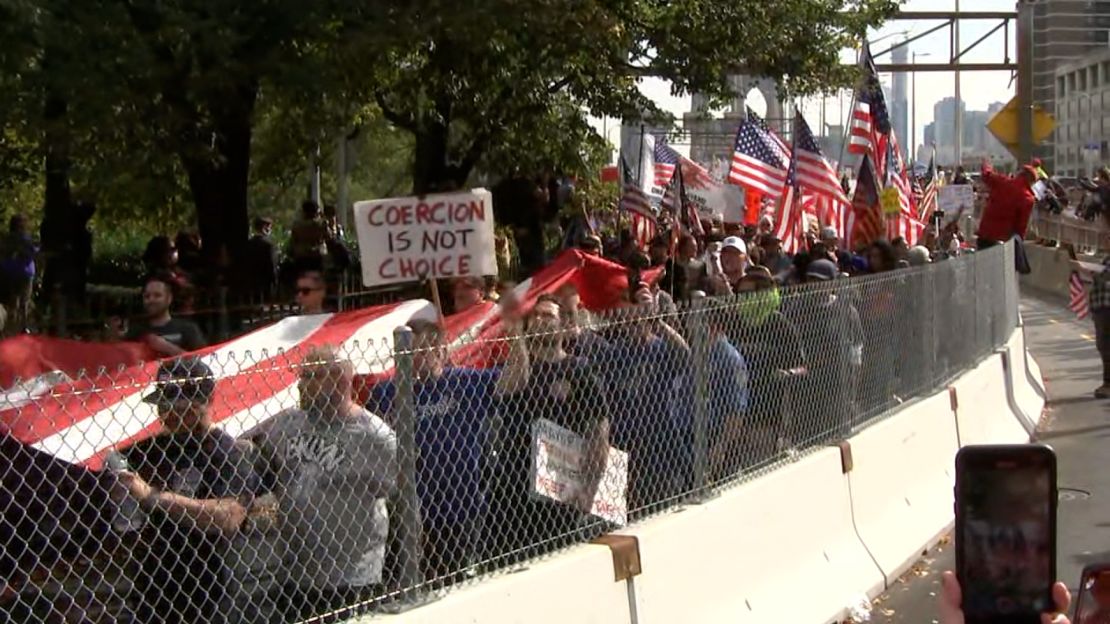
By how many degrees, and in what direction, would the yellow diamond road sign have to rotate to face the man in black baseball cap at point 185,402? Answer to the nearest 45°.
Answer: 0° — it already faces them

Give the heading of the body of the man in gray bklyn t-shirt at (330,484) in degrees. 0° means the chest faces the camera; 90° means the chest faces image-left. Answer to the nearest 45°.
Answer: approximately 45°

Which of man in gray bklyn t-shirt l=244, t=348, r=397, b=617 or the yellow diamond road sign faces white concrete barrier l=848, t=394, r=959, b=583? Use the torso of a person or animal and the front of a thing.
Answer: the yellow diamond road sign

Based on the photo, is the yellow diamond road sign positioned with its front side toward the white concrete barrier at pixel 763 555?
yes

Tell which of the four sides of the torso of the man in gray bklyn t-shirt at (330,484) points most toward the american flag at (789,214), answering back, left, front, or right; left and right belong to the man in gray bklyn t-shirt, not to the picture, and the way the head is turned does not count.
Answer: back

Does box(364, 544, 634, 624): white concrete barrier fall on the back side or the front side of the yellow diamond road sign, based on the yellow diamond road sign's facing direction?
on the front side

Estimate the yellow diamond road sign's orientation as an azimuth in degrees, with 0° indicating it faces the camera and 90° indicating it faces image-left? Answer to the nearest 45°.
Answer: approximately 0°

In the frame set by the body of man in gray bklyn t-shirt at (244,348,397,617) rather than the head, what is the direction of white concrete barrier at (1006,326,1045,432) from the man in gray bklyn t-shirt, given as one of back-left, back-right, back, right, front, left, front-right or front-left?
back

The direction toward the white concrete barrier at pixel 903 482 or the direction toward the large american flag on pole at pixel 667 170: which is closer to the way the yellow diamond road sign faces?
the white concrete barrier

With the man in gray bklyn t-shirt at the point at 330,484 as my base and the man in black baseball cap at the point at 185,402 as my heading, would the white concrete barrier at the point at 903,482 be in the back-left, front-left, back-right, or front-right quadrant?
back-right
